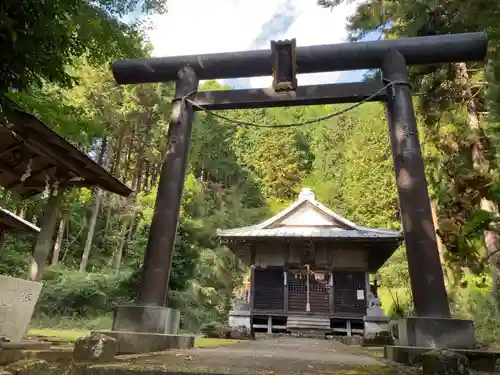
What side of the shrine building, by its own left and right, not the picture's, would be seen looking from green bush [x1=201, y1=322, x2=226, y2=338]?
right

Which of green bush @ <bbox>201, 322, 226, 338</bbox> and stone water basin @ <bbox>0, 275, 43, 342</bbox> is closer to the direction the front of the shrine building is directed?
the stone water basin

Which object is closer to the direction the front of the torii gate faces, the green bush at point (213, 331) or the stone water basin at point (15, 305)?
the stone water basin

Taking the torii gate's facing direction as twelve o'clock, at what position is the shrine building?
The shrine building is roughly at 6 o'clock from the torii gate.

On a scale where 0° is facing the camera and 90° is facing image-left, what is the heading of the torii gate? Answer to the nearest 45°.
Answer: approximately 0°

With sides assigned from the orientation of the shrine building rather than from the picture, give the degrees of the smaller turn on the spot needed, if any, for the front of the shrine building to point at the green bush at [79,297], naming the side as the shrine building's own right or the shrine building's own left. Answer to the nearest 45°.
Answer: approximately 90° to the shrine building's own right

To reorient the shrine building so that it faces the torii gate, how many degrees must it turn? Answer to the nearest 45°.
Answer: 0° — it already faces it

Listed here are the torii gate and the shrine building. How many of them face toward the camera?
2

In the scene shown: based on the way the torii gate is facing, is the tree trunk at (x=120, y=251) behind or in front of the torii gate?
behind

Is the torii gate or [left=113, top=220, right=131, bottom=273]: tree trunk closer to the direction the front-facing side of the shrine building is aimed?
the torii gate

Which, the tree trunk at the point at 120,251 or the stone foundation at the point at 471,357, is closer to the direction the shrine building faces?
the stone foundation

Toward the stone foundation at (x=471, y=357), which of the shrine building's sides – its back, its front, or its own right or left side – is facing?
front

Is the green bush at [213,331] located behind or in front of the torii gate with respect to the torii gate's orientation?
behind
